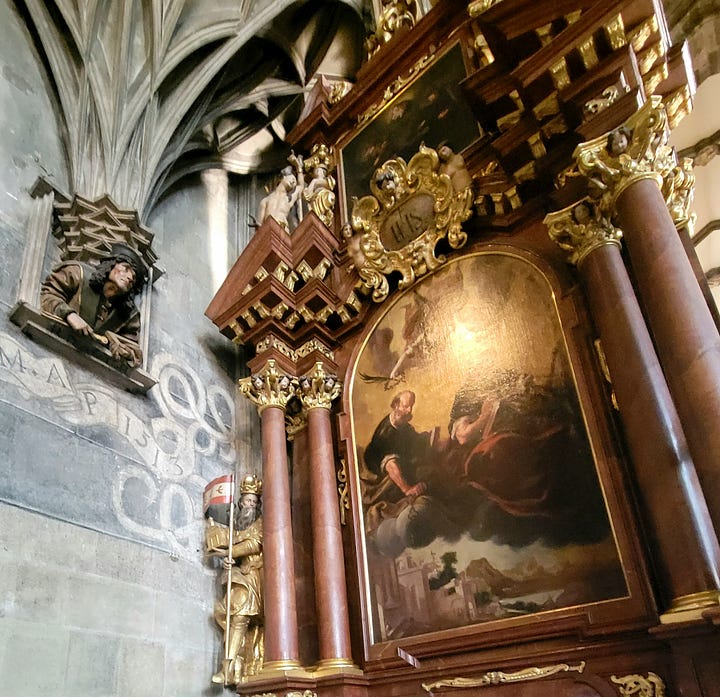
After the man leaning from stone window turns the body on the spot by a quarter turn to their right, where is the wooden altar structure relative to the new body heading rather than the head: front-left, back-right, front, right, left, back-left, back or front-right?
left

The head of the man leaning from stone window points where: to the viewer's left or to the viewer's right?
to the viewer's right

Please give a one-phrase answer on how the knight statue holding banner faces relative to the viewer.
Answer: facing the viewer and to the left of the viewer

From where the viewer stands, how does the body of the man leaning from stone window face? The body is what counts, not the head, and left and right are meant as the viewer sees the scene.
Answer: facing the viewer and to the right of the viewer

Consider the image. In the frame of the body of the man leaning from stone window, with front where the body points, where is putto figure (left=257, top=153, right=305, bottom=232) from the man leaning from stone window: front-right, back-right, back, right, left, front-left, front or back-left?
front-left
